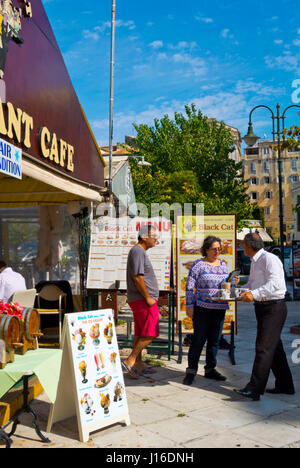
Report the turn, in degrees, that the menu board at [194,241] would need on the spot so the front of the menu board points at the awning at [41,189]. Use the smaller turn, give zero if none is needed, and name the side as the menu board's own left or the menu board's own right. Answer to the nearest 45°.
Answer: approximately 90° to the menu board's own right

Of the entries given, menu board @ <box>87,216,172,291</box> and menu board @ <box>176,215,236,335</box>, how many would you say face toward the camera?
2

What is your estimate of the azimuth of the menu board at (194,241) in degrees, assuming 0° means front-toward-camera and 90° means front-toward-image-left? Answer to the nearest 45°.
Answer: approximately 0°

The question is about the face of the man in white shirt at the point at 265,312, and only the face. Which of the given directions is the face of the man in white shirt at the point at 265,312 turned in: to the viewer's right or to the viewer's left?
to the viewer's left

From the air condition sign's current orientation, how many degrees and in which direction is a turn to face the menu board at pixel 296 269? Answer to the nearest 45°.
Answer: approximately 90° to its left

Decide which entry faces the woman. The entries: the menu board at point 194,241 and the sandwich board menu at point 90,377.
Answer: the menu board

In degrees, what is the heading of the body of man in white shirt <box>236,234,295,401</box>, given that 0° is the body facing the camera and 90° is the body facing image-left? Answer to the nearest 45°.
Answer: approximately 90°

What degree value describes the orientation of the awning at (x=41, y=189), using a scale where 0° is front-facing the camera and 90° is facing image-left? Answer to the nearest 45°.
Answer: approximately 315°

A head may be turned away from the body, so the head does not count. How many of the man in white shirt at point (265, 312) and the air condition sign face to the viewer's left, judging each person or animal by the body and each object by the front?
1

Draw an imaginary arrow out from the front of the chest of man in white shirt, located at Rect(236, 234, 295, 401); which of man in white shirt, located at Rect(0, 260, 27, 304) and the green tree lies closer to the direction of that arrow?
the man in white shirt

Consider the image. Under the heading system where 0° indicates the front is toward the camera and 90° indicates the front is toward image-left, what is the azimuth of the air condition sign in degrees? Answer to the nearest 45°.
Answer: approximately 315°

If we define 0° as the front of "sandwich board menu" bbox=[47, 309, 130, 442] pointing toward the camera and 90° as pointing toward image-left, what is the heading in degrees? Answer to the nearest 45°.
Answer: approximately 315°
